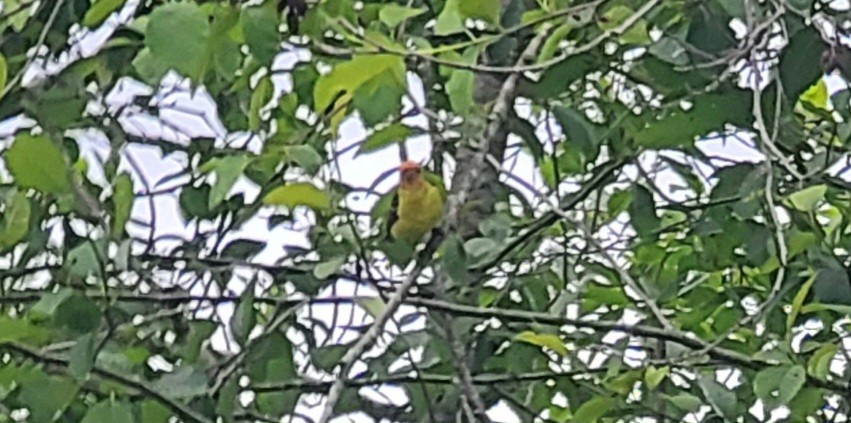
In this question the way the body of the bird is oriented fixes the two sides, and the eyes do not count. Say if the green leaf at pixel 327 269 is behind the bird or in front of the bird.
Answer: in front

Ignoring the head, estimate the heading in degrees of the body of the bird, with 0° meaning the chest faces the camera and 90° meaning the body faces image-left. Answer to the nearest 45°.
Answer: approximately 0°

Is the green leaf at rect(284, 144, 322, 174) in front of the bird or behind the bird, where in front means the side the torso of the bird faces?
in front
